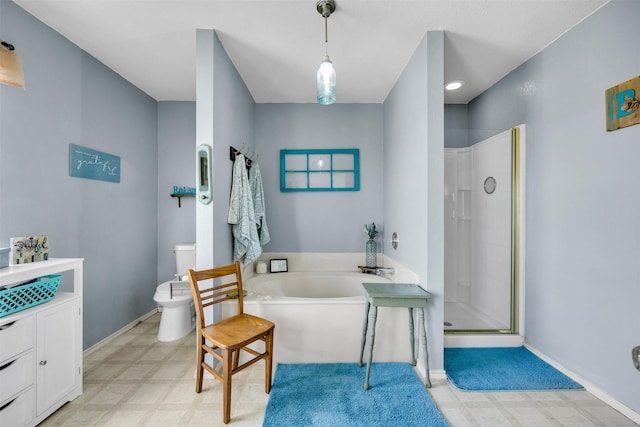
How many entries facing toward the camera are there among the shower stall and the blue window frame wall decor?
2

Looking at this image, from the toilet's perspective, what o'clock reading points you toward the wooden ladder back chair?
The wooden ladder back chair is roughly at 10 o'clock from the toilet.

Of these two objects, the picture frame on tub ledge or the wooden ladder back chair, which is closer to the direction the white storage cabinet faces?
the wooden ladder back chair

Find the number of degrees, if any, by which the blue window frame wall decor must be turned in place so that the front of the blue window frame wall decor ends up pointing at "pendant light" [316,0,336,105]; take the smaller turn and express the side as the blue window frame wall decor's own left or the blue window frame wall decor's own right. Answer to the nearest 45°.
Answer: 0° — it already faces it

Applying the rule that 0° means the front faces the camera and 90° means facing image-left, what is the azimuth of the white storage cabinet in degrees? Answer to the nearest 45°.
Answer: approximately 315°

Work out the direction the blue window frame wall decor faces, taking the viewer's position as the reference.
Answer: facing the viewer

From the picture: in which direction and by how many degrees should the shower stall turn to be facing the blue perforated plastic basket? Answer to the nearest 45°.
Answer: approximately 45° to its right

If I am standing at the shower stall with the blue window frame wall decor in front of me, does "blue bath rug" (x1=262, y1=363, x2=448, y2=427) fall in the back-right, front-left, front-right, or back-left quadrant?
front-left

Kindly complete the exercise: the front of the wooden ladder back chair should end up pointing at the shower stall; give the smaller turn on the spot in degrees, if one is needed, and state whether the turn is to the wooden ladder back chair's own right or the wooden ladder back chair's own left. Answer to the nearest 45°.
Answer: approximately 45° to the wooden ladder back chair's own left

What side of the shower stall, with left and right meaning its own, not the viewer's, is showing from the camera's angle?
front

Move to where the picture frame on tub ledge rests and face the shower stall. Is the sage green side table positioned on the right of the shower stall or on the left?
right

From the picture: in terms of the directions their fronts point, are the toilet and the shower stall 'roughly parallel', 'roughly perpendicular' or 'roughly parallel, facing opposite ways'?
roughly parallel

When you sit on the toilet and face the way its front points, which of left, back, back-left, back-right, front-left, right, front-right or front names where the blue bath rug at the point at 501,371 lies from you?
left

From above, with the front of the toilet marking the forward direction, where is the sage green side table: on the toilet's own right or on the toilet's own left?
on the toilet's own left

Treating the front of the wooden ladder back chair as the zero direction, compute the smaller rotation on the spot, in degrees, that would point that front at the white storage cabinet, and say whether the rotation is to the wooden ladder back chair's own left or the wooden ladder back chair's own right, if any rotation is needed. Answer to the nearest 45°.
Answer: approximately 135° to the wooden ladder back chair's own right

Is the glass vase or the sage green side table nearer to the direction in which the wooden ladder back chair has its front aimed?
the sage green side table

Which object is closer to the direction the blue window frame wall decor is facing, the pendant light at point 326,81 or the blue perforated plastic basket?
the pendant light

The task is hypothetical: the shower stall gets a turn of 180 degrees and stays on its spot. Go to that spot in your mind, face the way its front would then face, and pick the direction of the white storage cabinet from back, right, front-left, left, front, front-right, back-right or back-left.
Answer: back-left
